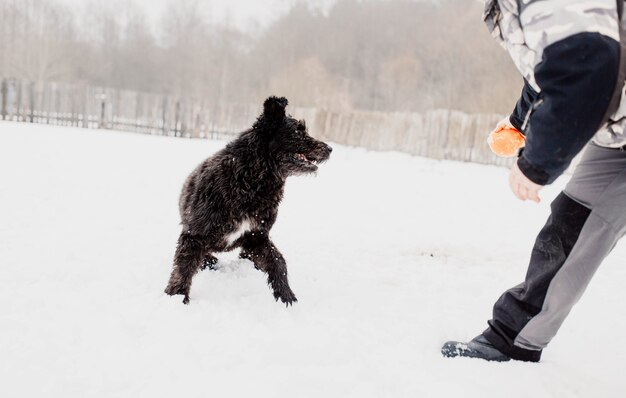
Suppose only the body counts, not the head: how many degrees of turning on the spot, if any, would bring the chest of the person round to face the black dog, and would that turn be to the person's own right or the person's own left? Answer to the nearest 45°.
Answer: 0° — they already face it

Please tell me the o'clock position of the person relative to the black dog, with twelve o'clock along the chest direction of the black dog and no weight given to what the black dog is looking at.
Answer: The person is roughly at 12 o'clock from the black dog.

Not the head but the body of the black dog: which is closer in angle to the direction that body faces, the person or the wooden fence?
the person

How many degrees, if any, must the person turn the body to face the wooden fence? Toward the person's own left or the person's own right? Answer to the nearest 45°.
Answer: approximately 45° to the person's own right

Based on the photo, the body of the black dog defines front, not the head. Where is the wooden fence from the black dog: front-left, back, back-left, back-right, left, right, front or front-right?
back-left

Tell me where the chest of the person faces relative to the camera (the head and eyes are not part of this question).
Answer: to the viewer's left

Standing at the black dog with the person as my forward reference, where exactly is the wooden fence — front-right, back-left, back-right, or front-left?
back-left

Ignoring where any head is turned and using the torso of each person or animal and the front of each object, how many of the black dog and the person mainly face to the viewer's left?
1

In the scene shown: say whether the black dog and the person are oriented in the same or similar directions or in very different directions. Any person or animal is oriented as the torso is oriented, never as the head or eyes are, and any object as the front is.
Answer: very different directions

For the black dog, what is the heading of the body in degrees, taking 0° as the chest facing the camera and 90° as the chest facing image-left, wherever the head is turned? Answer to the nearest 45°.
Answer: approximately 315°

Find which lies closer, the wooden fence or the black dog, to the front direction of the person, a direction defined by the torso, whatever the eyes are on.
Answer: the black dog
